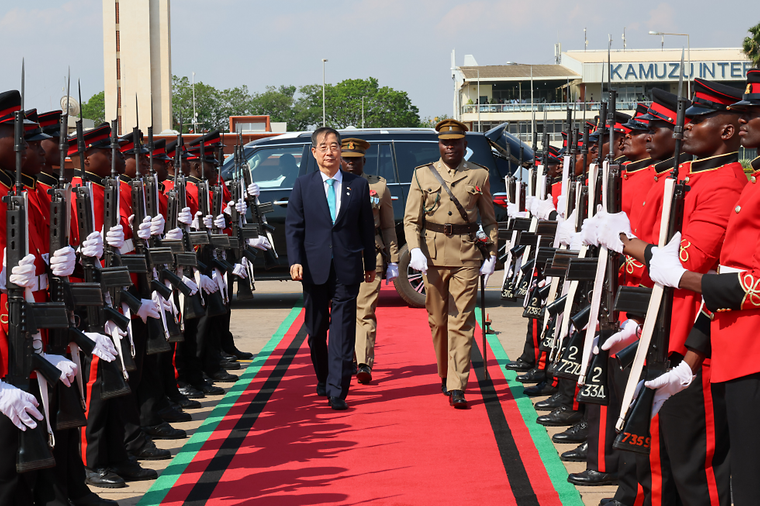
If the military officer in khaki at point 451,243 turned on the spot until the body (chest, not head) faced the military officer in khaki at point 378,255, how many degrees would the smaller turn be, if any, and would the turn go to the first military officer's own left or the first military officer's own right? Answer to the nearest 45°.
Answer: approximately 135° to the first military officer's own right

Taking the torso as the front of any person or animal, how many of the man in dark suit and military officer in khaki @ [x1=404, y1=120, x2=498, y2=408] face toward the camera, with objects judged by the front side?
2

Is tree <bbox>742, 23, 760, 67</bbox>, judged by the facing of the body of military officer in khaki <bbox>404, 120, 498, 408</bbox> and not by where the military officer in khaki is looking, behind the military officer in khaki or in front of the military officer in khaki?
behind

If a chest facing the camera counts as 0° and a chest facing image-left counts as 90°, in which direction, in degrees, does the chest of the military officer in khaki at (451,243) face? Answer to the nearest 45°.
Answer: approximately 0°

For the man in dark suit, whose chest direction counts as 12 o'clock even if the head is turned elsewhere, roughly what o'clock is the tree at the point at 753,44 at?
The tree is roughly at 7 o'clock from the man in dark suit.

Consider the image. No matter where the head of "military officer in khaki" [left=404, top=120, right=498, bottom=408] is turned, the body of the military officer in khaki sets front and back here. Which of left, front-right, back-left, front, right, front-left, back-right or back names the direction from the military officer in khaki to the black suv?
back

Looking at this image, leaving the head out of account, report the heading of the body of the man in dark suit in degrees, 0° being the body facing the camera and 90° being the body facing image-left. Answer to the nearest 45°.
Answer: approximately 0°

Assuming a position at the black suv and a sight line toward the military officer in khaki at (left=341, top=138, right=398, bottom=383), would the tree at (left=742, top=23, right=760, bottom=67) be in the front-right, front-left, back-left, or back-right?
back-left

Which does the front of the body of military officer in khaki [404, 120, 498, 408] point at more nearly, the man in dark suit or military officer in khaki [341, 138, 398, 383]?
the man in dark suit

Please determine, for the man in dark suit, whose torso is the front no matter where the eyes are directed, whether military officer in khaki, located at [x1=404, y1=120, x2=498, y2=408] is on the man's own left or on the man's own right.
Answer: on the man's own left
